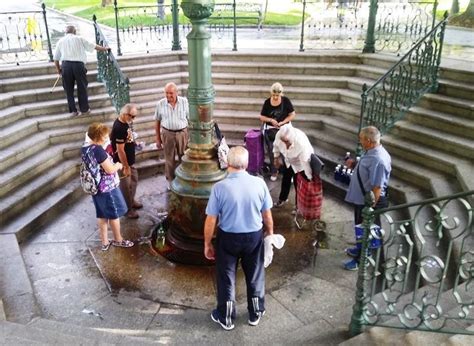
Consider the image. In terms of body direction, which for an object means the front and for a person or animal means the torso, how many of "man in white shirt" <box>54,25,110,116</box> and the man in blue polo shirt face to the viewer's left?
0

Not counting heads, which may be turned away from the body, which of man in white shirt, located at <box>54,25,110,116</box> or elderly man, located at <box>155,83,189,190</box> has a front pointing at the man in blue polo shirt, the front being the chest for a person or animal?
the elderly man

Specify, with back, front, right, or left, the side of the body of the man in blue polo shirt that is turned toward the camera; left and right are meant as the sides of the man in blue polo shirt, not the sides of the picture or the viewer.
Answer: back

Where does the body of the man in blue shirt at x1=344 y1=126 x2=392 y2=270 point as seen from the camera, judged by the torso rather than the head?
to the viewer's left

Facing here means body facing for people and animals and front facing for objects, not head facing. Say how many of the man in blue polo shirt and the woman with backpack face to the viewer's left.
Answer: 0

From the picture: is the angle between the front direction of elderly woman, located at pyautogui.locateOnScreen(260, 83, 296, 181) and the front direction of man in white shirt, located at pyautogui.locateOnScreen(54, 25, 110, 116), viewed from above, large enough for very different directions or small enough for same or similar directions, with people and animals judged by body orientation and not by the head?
very different directions

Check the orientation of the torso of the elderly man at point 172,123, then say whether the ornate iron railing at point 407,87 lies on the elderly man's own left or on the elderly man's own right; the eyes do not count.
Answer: on the elderly man's own left

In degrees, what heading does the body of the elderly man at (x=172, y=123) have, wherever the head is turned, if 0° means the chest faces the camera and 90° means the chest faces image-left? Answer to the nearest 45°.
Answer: approximately 0°

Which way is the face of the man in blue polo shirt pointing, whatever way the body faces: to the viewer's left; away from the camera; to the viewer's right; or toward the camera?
away from the camera

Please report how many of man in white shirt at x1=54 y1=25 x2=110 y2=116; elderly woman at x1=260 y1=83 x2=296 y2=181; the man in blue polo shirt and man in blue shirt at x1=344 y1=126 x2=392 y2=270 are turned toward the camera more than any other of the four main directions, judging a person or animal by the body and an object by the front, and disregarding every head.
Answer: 1

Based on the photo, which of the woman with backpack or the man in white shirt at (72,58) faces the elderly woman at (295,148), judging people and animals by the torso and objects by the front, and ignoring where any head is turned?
the woman with backpack

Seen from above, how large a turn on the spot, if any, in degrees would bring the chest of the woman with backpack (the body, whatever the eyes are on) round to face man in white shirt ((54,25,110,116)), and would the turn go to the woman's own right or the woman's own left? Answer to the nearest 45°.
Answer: approximately 90° to the woman's own left

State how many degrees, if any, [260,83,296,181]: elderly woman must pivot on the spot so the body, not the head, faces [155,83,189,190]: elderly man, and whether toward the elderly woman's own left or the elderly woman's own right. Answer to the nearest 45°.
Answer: approximately 90° to the elderly woman's own right

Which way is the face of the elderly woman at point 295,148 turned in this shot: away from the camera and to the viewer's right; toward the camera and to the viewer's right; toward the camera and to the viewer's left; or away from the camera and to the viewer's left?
toward the camera and to the viewer's left

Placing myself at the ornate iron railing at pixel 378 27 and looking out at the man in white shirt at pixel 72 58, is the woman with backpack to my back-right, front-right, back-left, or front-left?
front-left

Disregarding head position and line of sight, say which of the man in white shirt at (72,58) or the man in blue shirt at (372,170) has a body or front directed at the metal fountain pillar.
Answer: the man in blue shirt

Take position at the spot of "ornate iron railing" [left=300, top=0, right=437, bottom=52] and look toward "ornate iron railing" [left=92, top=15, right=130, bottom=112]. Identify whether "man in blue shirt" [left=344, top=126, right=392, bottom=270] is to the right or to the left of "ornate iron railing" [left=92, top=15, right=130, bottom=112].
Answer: left

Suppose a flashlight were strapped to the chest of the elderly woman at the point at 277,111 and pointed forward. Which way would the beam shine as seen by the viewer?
toward the camera
